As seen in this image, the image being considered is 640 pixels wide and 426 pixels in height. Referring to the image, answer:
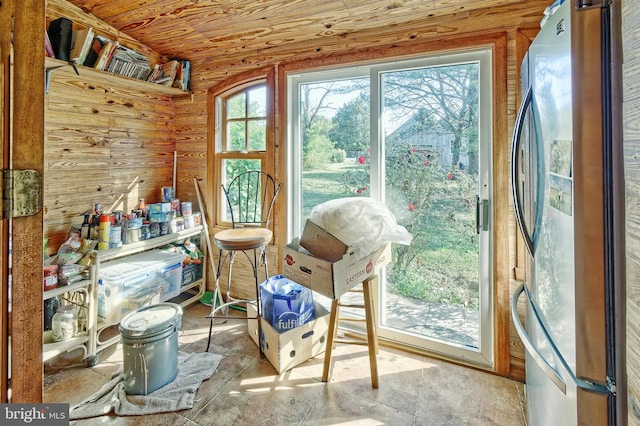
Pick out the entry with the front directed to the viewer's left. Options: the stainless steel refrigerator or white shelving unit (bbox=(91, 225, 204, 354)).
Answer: the stainless steel refrigerator

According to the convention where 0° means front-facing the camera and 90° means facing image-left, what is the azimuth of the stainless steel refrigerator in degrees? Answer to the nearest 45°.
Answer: approximately 90°

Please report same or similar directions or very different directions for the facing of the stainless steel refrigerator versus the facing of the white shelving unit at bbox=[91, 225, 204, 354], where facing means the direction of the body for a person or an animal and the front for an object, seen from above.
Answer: very different directions

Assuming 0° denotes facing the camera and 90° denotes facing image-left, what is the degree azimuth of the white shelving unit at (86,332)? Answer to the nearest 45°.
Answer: approximately 315°

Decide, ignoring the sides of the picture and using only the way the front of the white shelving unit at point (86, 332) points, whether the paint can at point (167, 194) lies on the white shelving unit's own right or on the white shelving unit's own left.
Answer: on the white shelving unit's own left

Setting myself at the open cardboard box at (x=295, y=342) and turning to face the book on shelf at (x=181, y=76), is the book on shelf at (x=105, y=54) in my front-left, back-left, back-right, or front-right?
front-left

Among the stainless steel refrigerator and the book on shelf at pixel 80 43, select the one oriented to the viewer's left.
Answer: the stainless steel refrigerator

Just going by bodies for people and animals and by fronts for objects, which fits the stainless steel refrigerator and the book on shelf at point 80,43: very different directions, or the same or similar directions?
very different directions

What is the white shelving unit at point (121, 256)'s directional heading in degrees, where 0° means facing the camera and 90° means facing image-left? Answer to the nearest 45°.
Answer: approximately 315°

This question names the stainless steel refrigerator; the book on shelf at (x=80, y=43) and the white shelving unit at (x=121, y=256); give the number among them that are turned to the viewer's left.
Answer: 1

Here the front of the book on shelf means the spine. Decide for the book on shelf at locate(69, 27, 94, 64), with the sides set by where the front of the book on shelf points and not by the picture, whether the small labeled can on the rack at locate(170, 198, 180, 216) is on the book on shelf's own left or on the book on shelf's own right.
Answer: on the book on shelf's own left

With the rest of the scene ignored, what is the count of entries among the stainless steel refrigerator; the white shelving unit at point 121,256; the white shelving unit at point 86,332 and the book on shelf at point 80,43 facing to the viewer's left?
1

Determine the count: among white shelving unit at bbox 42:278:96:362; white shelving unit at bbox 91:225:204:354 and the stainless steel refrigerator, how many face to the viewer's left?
1

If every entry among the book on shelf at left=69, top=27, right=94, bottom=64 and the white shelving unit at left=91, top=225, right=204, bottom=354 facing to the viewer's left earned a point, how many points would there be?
0
